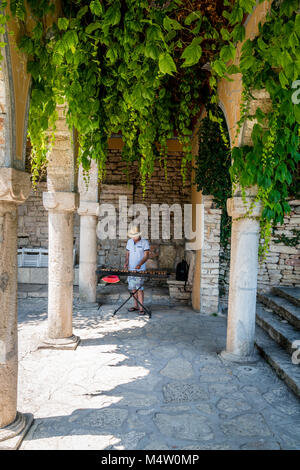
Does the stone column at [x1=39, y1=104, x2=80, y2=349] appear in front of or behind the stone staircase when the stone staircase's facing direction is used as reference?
in front

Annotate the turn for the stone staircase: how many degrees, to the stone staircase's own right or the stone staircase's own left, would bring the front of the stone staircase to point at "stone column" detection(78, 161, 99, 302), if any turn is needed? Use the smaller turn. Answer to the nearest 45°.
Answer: approximately 45° to the stone staircase's own right

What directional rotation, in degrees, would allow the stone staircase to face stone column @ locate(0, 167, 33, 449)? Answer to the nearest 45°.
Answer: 0° — it already faces it

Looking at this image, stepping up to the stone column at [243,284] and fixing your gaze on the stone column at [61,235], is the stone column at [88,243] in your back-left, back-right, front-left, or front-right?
front-right

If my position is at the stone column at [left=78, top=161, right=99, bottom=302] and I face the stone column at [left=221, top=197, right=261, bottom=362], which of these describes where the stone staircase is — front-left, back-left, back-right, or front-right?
front-left

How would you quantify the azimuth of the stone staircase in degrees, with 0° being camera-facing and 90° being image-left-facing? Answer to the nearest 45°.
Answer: approximately 45°

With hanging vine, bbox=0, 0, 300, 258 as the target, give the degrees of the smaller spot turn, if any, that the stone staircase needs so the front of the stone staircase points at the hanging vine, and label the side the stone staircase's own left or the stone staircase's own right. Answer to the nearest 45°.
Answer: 0° — it already faces it

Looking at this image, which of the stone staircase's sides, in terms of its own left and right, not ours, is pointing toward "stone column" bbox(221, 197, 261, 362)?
front
